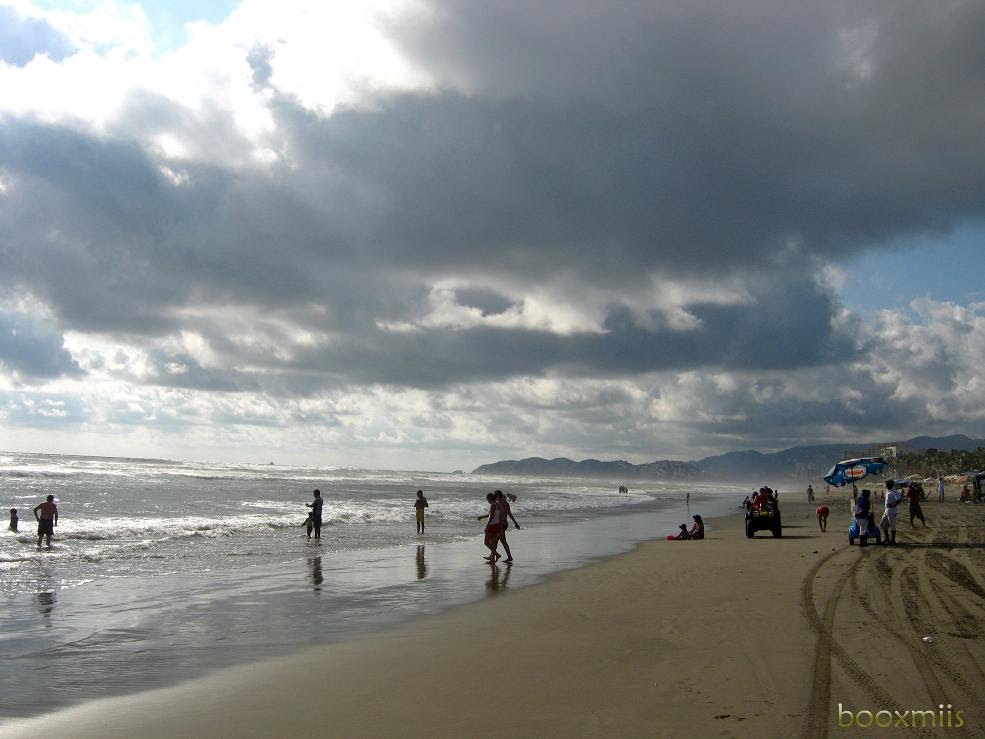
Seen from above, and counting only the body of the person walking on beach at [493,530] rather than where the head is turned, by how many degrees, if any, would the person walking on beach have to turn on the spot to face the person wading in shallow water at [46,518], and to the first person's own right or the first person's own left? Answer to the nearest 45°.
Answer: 0° — they already face them

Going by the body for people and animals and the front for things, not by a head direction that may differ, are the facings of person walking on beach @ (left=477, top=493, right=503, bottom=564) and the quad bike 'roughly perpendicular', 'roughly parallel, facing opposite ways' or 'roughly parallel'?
roughly perpendicular

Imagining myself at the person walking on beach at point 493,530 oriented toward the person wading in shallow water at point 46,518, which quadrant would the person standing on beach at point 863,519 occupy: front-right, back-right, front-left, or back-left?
back-right

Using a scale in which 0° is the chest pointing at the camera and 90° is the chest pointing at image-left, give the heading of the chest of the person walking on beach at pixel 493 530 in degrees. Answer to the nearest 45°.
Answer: approximately 90°

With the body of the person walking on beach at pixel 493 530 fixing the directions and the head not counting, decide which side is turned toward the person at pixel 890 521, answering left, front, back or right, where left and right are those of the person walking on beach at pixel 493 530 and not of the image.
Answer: back

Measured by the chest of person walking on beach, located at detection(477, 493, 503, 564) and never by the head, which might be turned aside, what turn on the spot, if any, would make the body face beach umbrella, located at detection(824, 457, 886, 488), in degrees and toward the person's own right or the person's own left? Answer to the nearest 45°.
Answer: approximately 135° to the person's own right

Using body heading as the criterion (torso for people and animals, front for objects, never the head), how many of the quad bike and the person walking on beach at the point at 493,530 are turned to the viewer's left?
1
